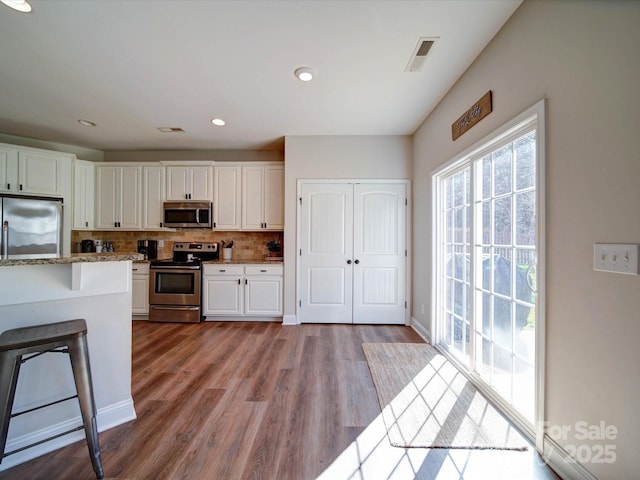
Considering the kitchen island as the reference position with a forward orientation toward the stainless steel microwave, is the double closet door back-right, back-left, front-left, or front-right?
front-right

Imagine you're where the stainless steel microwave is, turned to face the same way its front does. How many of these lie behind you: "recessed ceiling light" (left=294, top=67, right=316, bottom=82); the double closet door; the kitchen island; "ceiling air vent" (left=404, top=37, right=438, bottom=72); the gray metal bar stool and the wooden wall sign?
0

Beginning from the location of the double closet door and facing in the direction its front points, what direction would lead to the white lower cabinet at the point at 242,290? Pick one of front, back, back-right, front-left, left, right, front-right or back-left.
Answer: right

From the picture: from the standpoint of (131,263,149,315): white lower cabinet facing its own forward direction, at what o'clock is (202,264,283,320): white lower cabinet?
(202,264,283,320): white lower cabinet is roughly at 10 o'clock from (131,263,149,315): white lower cabinet.

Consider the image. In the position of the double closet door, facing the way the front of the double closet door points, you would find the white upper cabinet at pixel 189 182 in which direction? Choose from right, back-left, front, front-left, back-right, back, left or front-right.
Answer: right

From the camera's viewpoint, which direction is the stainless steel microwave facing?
toward the camera

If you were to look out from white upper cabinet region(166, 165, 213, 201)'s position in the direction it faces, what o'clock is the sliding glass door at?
The sliding glass door is roughly at 11 o'clock from the white upper cabinet.

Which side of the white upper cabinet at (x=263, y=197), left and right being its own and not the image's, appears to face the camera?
front

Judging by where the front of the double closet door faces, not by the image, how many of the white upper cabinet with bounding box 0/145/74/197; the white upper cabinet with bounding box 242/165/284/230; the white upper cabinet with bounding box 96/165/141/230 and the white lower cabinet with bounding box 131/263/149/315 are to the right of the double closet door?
4

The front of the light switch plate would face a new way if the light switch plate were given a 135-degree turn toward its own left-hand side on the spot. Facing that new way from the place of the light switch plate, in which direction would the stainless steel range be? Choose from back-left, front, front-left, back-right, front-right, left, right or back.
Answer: back

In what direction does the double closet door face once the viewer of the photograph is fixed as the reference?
facing the viewer

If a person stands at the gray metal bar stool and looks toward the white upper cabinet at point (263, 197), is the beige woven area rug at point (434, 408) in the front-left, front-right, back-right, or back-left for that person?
front-right

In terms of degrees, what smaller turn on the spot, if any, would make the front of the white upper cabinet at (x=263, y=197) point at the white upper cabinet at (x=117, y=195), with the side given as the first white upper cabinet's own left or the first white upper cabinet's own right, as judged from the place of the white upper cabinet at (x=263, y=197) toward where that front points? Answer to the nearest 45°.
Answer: approximately 90° to the first white upper cabinet's own right

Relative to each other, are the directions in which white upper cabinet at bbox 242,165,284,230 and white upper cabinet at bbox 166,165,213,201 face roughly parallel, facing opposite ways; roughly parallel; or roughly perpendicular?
roughly parallel

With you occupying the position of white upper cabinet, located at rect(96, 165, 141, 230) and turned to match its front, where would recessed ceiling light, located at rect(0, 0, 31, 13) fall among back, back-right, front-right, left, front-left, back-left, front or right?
front

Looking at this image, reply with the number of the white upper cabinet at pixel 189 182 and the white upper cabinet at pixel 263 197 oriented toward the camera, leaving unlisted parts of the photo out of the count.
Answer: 2
